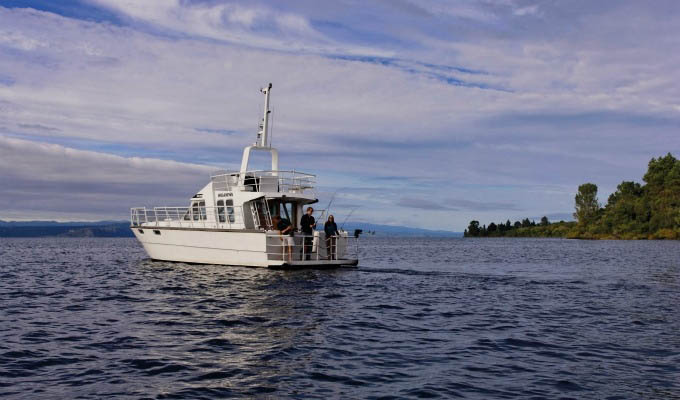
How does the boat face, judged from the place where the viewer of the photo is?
facing away from the viewer and to the left of the viewer
